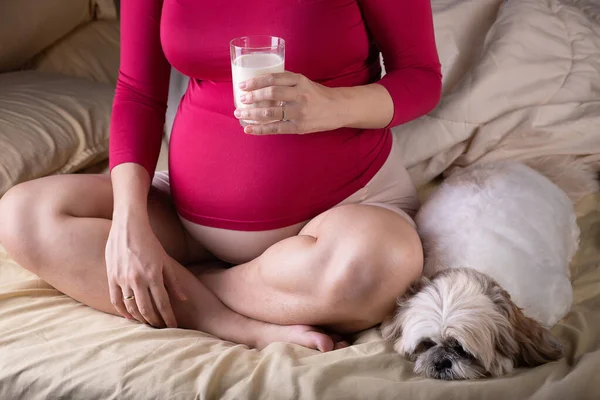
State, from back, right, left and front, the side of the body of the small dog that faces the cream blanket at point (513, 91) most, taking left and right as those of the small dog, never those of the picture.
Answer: back

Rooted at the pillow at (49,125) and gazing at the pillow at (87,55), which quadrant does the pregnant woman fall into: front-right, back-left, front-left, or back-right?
back-right

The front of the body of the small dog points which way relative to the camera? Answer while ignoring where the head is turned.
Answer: toward the camera

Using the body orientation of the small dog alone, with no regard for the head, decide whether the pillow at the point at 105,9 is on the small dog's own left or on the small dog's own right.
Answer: on the small dog's own right

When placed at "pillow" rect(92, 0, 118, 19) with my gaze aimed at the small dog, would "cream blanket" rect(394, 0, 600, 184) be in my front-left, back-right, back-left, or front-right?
front-left
